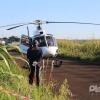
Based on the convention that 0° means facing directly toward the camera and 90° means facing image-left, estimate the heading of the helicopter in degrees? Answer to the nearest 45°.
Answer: approximately 315°
